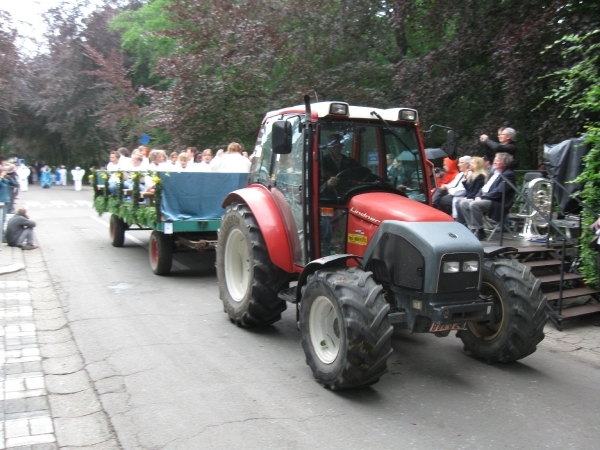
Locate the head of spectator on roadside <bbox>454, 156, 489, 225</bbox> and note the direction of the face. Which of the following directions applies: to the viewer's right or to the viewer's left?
to the viewer's left

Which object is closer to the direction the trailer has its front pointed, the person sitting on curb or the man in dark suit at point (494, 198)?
the man in dark suit

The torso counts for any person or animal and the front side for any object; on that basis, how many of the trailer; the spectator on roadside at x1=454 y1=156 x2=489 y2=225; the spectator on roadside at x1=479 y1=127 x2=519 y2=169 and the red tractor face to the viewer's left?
2

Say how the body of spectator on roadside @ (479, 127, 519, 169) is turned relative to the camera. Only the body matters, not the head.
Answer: to the viewer's left

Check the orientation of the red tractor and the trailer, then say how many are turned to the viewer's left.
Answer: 0

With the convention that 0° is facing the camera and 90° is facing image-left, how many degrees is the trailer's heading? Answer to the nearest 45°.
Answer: approximately 315°

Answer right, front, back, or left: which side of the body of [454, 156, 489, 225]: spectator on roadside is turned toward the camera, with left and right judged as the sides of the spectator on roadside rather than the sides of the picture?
left

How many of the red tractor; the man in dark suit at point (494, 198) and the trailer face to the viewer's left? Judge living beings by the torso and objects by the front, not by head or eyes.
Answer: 1

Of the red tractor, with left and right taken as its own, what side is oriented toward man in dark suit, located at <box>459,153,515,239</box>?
left

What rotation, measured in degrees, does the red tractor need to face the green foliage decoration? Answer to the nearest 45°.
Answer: approximately 180°

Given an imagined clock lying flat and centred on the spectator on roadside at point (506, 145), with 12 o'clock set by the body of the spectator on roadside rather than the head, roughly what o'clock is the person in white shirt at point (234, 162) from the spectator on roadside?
The person in white shirt is roughly at 12 o'clock from the spectator on roadside.

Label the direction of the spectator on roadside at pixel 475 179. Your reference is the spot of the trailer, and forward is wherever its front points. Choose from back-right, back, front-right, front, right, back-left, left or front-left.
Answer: front-left
